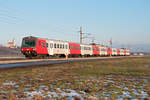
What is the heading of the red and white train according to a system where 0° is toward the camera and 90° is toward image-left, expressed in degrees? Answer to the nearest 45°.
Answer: approximately 45°
